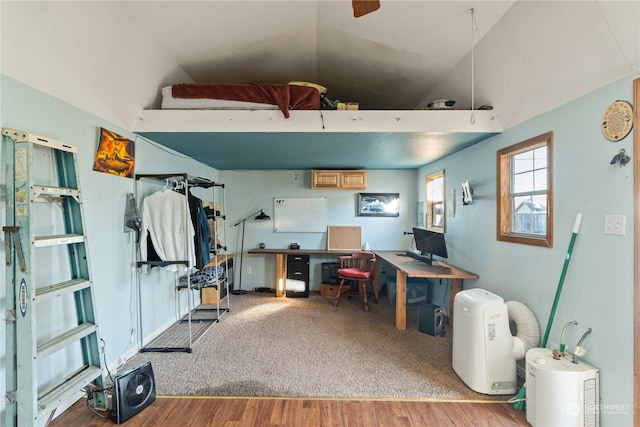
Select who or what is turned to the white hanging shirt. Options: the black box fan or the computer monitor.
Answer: the computer monitor

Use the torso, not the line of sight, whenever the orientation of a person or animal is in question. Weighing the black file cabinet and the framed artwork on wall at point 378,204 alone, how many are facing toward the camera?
2

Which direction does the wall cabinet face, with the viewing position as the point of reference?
facing the viewer

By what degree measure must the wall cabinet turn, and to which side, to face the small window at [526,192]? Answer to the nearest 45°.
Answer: approximately 45° to its left

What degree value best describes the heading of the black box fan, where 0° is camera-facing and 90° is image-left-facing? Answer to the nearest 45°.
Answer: approximately 315°

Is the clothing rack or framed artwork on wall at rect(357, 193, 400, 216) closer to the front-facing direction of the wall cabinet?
the clothing rack

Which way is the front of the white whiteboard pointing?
toward the camera

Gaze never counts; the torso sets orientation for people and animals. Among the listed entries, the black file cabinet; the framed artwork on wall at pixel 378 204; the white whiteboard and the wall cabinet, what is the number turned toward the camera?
4

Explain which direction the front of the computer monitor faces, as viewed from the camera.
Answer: facing the viewer and to the left of the viewer

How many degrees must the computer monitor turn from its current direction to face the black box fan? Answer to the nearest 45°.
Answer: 0° — it already faces it

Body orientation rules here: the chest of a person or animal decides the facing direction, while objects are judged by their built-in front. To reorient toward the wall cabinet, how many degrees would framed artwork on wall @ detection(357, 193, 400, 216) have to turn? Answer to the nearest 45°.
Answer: approximately 45° to its right

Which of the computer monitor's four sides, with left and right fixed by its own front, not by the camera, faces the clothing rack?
front
